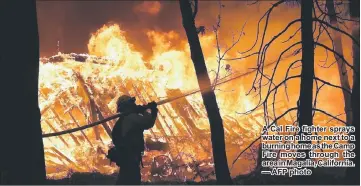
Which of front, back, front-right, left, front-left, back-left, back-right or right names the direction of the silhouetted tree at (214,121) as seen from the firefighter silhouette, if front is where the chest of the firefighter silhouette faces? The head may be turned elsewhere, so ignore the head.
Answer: front-left

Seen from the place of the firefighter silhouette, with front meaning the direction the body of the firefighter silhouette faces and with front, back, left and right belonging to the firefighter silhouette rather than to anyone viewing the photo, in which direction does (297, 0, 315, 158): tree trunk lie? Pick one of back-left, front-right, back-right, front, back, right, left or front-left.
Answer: front-right

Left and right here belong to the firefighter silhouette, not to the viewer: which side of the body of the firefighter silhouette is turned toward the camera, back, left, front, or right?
right

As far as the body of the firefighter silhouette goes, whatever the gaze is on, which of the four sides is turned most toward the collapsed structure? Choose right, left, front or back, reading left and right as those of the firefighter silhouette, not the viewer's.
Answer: left

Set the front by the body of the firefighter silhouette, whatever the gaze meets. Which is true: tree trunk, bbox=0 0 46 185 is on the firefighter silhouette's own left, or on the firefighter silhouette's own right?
on the firefighter silhouette's own right

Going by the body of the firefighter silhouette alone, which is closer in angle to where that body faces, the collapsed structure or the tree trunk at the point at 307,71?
the tree trunk

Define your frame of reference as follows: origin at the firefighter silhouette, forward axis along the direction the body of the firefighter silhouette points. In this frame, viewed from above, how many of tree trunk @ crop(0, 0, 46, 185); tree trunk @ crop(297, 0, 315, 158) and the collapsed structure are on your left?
1
